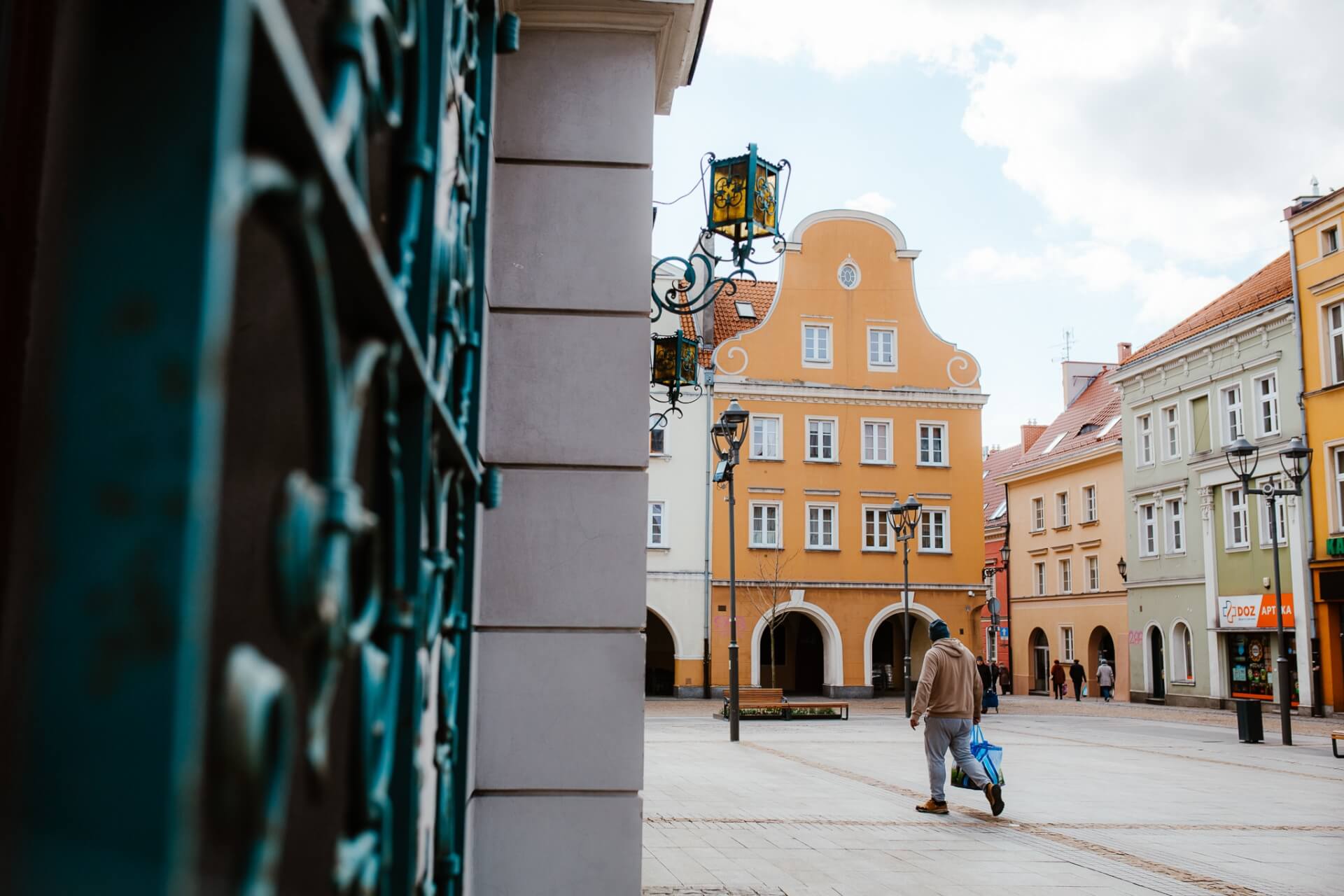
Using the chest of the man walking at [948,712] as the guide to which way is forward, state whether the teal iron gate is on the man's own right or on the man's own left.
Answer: on the man's own left

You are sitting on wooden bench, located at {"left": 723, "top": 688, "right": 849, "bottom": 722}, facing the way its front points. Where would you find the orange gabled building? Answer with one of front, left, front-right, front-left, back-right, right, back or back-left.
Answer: back

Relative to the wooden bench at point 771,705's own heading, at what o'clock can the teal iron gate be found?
The teal iron gate is roughly at 12 o'clock from the wooden bench.

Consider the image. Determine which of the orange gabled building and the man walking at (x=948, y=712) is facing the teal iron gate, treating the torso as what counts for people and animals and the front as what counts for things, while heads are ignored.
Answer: the orange gabled building

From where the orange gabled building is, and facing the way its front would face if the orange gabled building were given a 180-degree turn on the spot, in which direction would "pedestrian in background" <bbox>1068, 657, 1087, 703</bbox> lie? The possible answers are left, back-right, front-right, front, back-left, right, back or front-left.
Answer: front-right

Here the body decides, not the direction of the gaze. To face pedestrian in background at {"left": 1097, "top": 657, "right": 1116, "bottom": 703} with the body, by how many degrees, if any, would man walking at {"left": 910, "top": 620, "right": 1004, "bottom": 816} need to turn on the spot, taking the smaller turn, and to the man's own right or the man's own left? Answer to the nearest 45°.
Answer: approximately 45° to the man's own right

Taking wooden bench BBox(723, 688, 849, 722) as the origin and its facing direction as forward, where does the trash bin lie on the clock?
The trash bin is roughly at 10 o'clock from the wooden bench.

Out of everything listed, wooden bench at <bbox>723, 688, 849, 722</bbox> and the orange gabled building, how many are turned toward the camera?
2

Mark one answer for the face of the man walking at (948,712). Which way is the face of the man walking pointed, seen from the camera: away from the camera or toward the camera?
away from the camera
